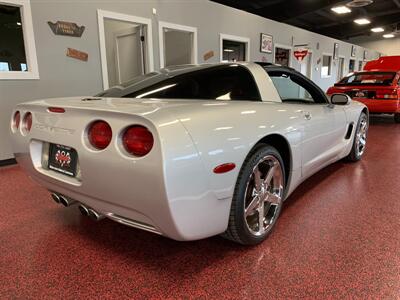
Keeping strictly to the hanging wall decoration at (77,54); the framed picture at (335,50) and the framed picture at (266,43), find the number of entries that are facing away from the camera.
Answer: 0

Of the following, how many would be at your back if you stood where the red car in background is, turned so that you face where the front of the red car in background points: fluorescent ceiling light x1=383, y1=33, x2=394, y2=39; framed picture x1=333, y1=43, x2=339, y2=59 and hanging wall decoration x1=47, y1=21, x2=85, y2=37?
1

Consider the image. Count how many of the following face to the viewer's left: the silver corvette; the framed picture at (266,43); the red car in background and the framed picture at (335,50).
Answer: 0

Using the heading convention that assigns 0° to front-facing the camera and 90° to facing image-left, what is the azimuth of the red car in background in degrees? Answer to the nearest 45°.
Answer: approximately 225°

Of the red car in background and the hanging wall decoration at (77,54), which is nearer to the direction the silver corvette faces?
the red car in background

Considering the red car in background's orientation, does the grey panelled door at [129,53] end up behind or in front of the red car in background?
behind

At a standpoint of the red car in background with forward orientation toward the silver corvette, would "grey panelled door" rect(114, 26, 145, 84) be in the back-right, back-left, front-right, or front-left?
front-right

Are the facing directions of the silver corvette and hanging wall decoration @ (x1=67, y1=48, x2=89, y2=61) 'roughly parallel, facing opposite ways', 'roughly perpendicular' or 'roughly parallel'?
roughly perpendicular

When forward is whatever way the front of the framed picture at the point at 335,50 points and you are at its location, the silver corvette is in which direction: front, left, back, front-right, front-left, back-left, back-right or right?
front-right

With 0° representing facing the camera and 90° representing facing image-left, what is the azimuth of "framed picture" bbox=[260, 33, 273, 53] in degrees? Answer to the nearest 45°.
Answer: approximately 315°

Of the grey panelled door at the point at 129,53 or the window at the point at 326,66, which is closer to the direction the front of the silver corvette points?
the window

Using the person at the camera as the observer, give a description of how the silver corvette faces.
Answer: facing away from the viewer and to the right of the viewer

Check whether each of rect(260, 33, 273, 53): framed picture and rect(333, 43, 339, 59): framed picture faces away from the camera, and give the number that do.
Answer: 0

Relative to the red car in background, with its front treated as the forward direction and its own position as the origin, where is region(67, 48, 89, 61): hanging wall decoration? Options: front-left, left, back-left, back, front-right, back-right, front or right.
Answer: back

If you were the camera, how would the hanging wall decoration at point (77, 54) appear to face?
facing the viewer and to the right of the viewer

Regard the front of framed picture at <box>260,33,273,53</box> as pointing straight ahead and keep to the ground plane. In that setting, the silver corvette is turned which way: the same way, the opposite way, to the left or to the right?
to the left

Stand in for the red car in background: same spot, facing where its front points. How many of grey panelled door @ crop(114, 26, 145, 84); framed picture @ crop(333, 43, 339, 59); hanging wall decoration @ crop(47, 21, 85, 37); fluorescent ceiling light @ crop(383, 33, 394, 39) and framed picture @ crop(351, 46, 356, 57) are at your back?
2
